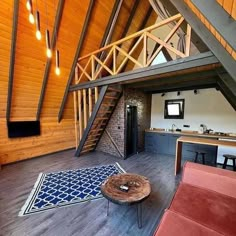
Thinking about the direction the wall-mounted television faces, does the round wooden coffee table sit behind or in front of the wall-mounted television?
in front

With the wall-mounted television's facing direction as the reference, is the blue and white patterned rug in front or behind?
in front

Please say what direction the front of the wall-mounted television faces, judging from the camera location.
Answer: facing the viewer and to the right of the viewer

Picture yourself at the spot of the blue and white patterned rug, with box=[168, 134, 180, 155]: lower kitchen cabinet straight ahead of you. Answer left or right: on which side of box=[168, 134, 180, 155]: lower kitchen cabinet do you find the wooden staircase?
left

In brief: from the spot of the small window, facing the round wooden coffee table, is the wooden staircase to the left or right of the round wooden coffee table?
right

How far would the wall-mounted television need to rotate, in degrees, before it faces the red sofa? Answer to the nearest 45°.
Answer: approximately 45° to its right

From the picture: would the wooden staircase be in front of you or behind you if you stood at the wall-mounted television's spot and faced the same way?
in front

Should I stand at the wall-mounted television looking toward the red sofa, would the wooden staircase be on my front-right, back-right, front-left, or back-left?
front-left

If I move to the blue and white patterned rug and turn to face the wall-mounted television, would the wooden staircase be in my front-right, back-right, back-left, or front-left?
front-right

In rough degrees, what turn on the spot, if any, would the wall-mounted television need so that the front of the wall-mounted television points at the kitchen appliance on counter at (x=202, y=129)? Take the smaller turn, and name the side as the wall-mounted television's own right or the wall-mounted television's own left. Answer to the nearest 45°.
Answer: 0° — it already faces it
